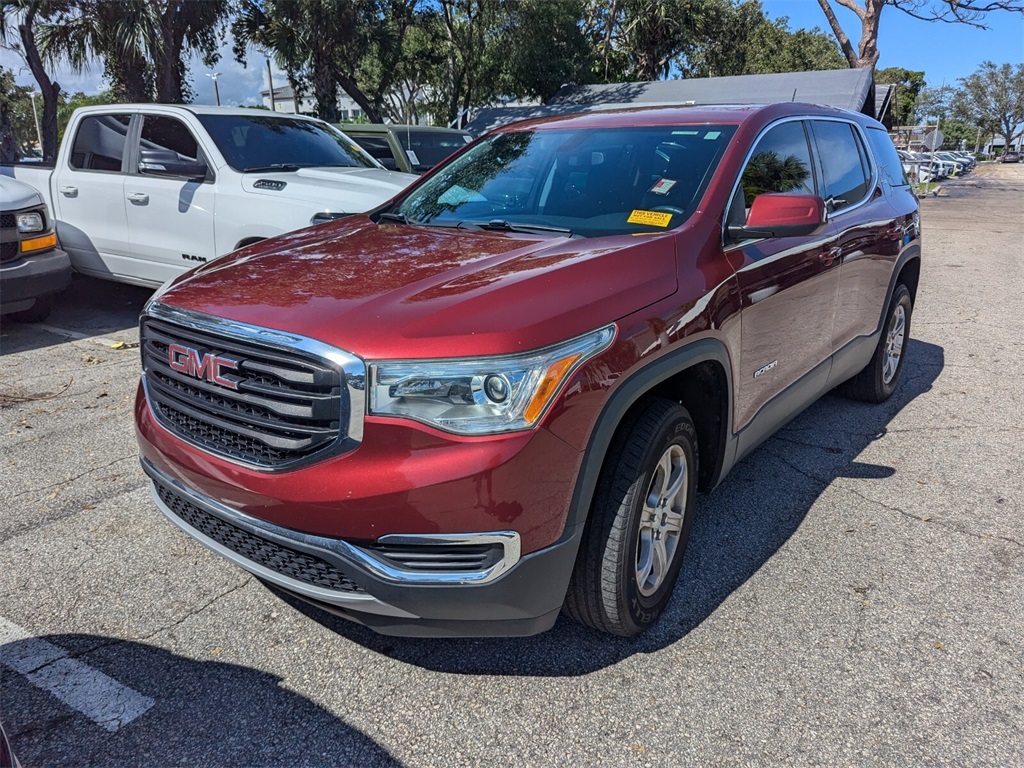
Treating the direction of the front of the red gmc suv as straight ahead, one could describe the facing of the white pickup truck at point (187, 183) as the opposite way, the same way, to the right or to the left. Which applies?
to the left

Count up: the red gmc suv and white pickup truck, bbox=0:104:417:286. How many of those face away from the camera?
0

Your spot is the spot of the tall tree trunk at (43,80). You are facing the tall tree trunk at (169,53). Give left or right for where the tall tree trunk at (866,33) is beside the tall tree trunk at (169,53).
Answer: left

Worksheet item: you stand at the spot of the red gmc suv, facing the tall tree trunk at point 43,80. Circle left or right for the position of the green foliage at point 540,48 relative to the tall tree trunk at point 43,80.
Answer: right

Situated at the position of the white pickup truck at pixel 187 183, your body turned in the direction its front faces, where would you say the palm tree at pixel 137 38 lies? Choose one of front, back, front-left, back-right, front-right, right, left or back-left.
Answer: back-left

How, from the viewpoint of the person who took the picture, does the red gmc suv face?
facing the viewer and to the left of the viewer

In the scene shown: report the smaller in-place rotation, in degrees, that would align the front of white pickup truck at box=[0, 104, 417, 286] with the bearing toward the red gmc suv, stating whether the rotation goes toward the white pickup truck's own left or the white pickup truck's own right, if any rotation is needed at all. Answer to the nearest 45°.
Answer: approximately 45° to the white pickup truck's own right

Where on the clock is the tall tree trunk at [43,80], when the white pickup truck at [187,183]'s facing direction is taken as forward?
The tall tree trunk is roughly at 7 o'clock from the white pickup truck.

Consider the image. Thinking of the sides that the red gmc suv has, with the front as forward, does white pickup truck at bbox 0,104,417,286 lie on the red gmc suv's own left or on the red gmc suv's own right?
on the red gmc suv's own right

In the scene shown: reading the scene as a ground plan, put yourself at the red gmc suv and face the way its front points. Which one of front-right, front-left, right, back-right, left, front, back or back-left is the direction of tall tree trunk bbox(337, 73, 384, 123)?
back-right

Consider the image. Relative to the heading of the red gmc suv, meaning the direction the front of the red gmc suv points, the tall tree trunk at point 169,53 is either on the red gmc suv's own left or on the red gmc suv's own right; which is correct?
on the red gmc suv's own right

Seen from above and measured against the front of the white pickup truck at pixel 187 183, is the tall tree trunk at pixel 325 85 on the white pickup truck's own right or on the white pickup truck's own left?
on the white pickup truck's own left

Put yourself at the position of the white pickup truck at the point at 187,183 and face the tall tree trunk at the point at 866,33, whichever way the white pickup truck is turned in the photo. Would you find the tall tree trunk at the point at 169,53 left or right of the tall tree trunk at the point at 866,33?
left

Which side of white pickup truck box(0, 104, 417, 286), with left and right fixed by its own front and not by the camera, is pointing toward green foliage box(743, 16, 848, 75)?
left

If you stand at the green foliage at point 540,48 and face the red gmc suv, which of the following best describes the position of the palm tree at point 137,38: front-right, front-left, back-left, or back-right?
front-right

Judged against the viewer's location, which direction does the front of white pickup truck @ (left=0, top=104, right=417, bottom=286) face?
facing the viewer and to the right of the viewer
